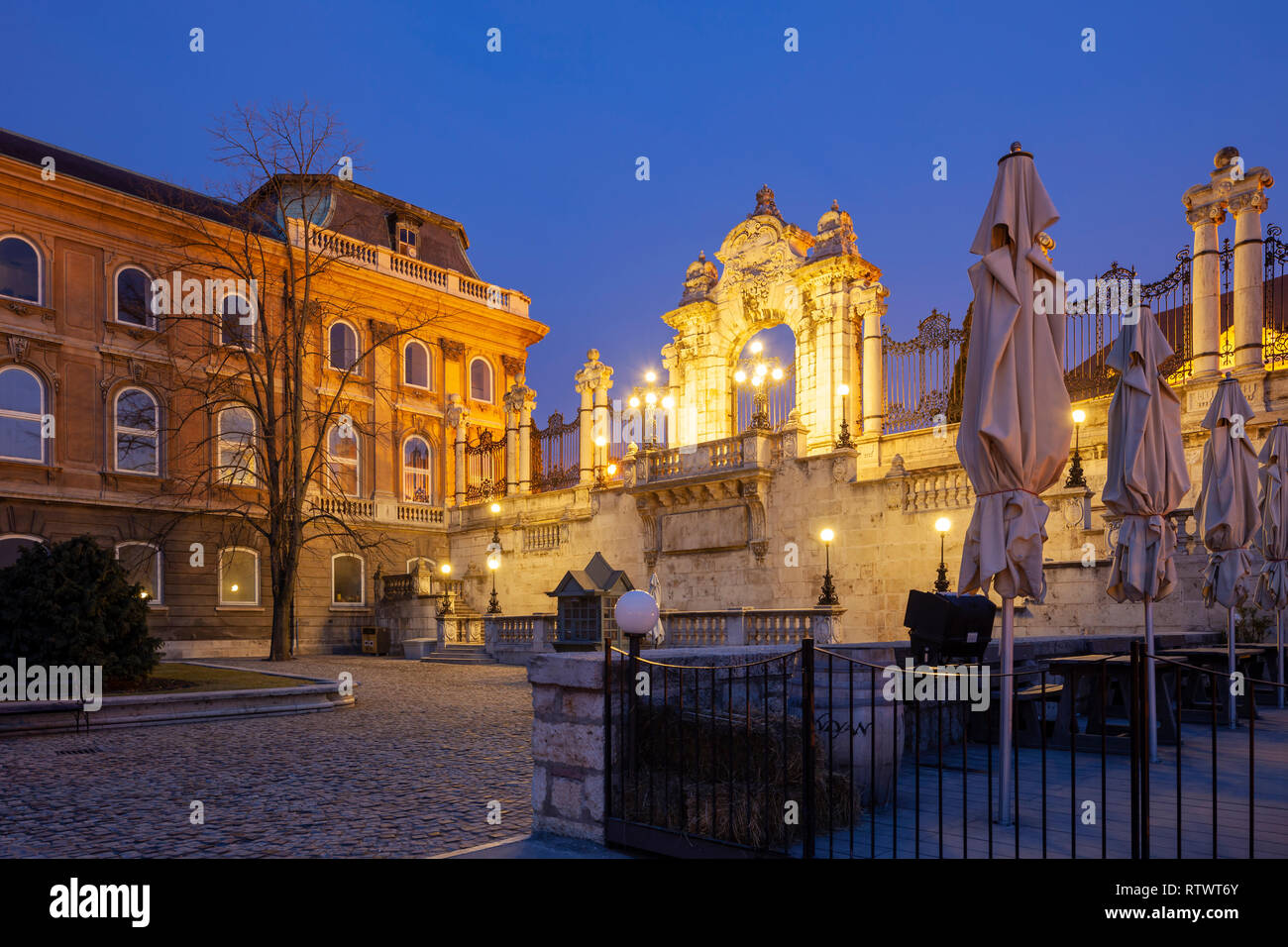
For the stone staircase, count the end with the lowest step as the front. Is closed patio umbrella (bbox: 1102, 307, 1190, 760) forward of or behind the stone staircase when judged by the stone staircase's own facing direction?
forward

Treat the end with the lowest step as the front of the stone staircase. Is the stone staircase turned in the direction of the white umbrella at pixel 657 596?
no

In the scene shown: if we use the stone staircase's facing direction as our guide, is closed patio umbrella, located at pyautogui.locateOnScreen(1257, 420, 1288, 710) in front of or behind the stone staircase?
in front

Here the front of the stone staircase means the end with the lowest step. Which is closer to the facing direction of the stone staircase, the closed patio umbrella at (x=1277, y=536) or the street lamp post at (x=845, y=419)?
the closed patio umbrella

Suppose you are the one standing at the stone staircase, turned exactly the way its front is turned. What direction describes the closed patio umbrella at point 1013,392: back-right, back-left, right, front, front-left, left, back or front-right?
front

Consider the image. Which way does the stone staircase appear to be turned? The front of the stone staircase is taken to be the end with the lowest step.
toward the camera

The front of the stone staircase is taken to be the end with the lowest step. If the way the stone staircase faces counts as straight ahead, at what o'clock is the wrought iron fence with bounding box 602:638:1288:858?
The wrought iron fence is roughly at 12 o'clock from the stone staircase.

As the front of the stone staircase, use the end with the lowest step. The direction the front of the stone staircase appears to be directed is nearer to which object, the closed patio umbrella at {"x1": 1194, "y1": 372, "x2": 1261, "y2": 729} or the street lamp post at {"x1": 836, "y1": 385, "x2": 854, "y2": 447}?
the closed patio umbrella

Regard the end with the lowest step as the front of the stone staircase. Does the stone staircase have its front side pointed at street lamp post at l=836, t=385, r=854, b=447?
no
